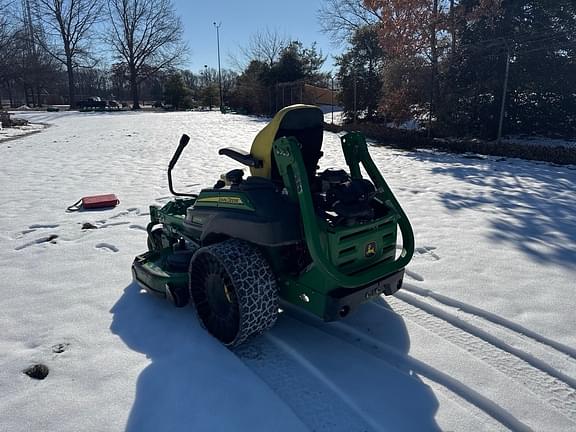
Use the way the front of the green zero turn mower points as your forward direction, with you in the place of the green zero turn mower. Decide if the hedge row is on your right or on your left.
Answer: on your right

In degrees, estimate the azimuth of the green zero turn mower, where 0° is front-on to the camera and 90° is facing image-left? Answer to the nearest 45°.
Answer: approximately 135°
